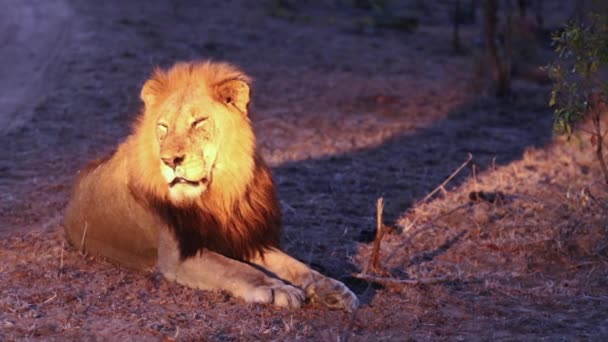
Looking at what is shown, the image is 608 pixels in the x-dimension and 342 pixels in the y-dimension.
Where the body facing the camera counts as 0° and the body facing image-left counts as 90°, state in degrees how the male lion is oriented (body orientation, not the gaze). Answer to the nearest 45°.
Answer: approximately 315°
